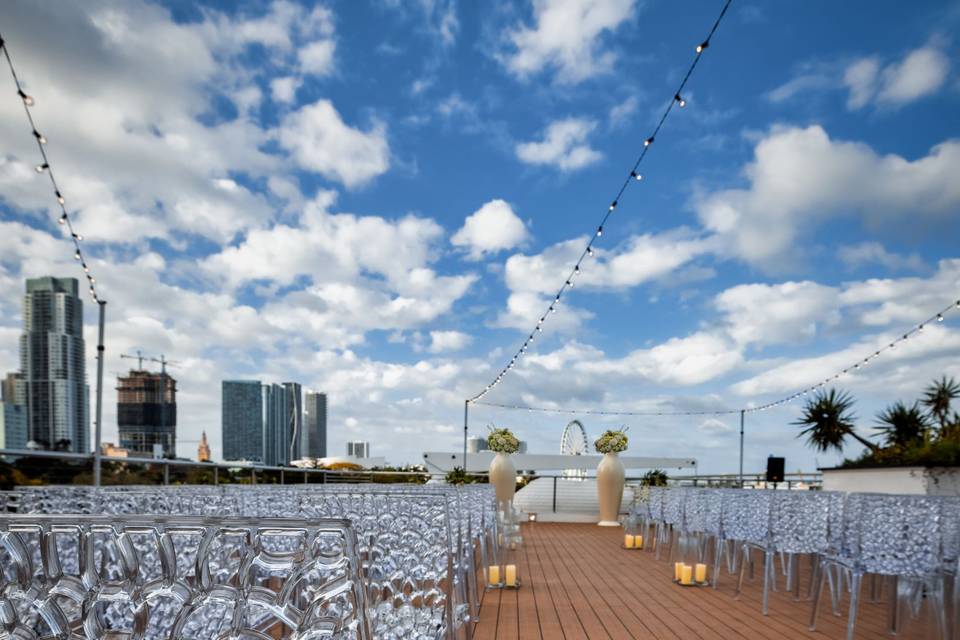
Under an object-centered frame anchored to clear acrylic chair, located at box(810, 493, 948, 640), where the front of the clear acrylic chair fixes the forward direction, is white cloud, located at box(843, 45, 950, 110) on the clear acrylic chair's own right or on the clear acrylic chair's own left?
on the clear acrylic chair's own right

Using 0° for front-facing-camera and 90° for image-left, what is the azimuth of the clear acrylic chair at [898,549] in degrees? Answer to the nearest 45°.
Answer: approximately 135°

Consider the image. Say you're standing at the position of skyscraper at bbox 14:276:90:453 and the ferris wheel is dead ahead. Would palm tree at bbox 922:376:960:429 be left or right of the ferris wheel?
right

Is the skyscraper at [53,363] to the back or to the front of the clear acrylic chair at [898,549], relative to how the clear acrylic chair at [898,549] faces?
to the front

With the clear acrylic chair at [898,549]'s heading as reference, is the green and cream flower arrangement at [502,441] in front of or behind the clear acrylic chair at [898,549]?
in front
